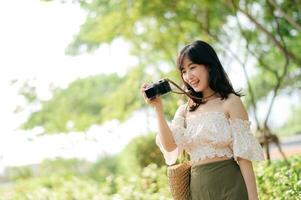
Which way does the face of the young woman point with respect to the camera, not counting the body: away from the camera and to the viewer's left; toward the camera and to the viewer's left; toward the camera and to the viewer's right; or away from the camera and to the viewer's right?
toward the camera and to the viewer's left

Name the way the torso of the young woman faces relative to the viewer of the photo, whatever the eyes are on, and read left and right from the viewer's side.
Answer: facing the viewer and to the left of the viewer
